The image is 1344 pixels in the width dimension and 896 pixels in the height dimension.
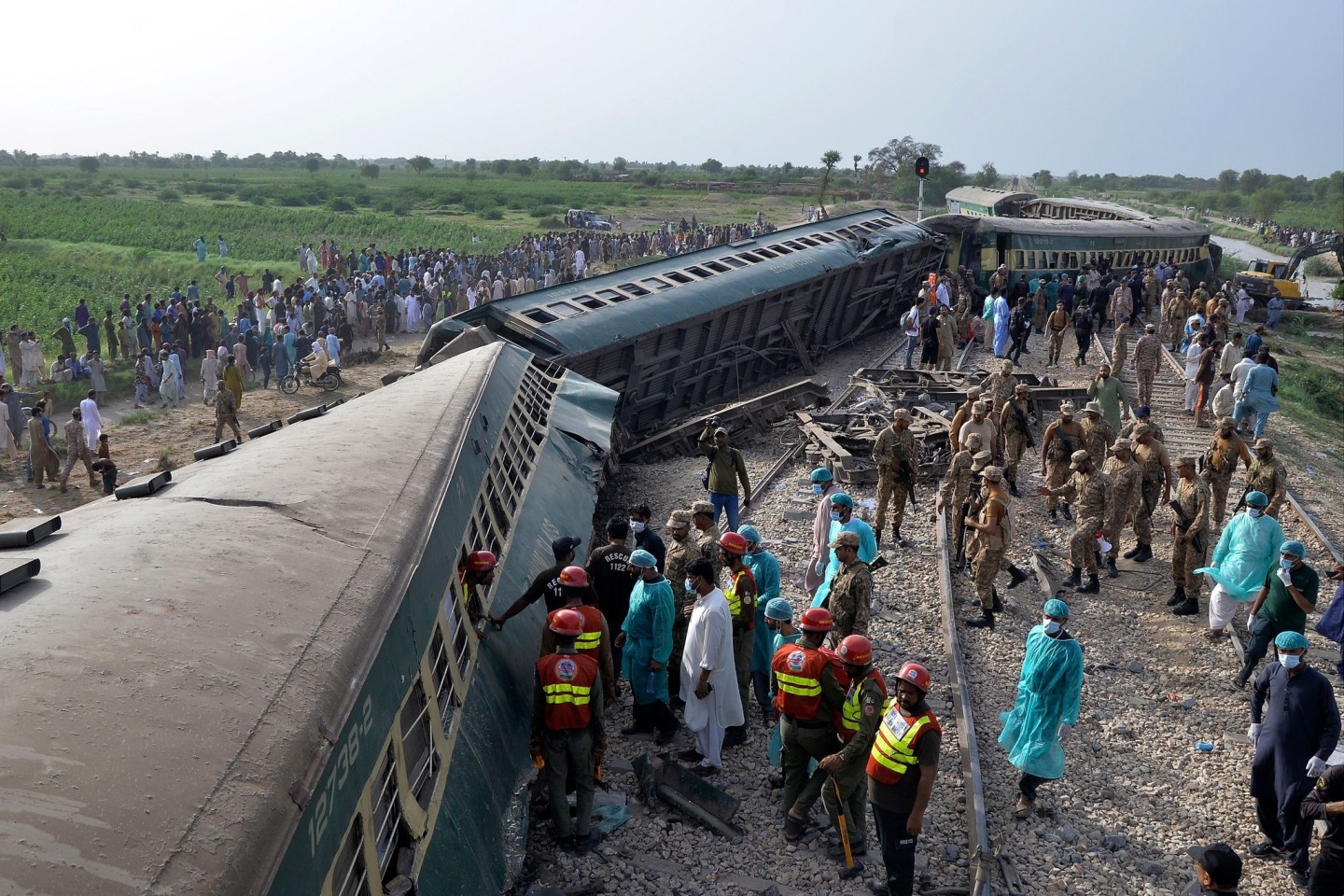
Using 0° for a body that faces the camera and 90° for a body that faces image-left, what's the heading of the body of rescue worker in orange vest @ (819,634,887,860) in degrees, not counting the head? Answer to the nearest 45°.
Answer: approximately 90°

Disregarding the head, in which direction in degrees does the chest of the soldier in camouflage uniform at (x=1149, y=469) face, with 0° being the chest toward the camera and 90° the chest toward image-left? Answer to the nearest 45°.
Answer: approximately 45°

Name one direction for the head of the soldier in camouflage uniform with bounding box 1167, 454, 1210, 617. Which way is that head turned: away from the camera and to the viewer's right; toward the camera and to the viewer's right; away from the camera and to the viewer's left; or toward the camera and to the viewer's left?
toward the camera and to the viewer's left

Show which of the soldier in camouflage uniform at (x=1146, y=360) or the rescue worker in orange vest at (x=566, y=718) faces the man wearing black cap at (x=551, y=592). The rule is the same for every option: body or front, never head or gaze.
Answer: the rescue worker in orange vest

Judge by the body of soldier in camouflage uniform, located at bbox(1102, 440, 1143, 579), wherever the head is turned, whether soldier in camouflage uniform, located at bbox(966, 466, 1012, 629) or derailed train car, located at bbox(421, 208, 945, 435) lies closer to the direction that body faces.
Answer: the soldier in camouflage uniform

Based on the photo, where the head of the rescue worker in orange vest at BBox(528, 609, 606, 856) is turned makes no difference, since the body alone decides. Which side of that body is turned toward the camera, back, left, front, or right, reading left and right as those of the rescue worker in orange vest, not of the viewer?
back

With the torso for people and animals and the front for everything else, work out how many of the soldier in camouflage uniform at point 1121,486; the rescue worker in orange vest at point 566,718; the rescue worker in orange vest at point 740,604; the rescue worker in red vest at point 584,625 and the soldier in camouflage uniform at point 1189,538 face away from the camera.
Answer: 2

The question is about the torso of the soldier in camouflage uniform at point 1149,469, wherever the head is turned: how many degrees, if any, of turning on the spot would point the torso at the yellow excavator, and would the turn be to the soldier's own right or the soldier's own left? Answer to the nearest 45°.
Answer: approximately 135° to the soldier's own right

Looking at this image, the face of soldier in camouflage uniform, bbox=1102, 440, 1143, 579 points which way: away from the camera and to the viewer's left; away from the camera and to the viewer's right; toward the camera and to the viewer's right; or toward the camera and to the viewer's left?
toward the camera and to the viewer's left
